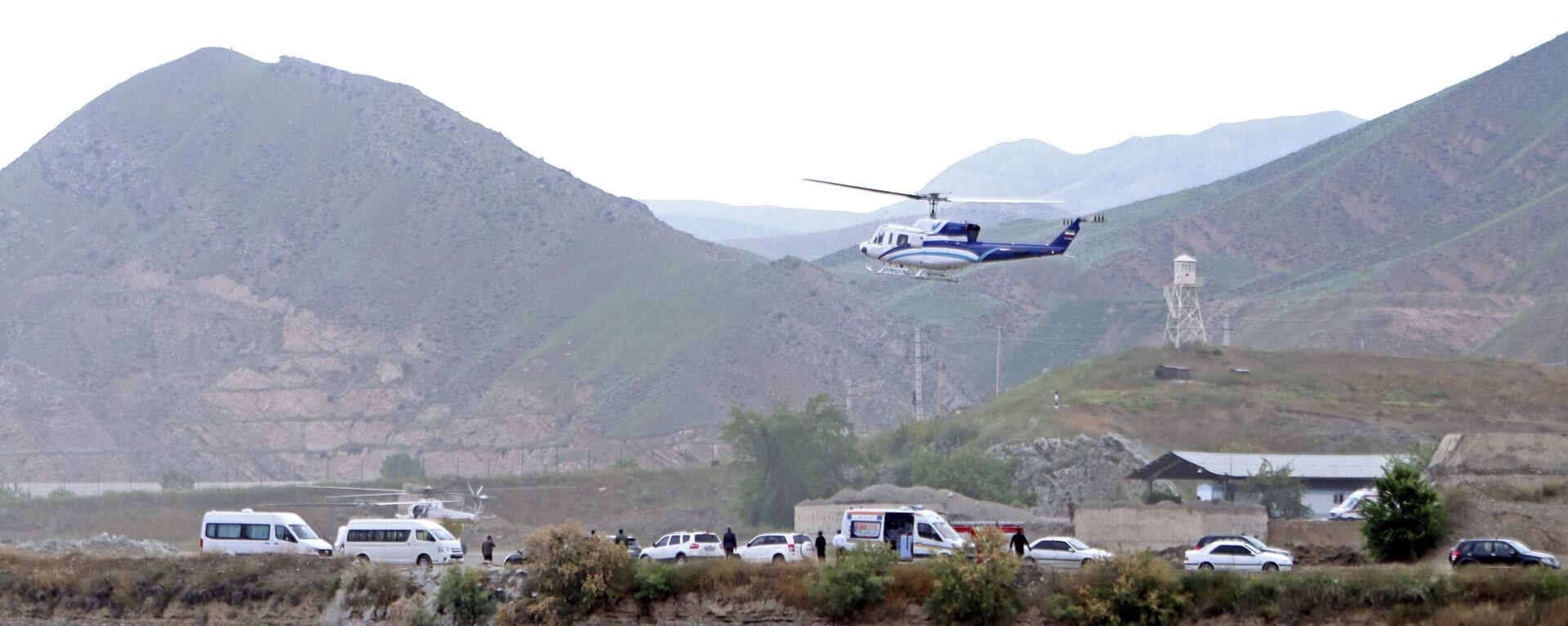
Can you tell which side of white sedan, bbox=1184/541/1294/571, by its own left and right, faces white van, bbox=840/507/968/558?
back

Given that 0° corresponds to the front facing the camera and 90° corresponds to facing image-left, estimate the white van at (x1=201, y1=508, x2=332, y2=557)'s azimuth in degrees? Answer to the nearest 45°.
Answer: approximately 270°

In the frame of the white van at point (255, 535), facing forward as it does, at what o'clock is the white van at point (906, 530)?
the white van at point (906, 530) is roughly at 1 o'clock from the white van at point (255, 535).

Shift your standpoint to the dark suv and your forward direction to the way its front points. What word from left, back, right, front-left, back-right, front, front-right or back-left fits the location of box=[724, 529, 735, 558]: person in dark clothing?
back

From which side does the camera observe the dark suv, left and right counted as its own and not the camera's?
right

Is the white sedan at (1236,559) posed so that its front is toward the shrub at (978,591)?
no

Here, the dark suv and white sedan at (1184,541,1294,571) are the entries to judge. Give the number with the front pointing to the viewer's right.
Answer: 2

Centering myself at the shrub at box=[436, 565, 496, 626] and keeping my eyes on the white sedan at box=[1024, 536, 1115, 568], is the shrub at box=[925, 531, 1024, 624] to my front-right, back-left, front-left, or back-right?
front-right

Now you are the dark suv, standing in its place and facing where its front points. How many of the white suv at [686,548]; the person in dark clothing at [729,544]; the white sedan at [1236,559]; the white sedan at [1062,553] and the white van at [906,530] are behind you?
5

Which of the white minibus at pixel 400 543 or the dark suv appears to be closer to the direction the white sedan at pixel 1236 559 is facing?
the dark suv

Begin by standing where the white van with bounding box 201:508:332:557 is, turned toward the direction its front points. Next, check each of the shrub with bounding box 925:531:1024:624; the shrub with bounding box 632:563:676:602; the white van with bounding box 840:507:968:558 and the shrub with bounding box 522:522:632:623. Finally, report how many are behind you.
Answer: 0

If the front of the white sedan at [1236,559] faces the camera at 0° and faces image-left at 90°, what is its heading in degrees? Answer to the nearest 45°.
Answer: approximately 270°

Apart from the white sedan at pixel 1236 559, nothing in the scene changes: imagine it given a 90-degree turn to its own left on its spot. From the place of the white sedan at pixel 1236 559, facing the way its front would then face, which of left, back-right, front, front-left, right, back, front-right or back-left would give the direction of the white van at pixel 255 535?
left

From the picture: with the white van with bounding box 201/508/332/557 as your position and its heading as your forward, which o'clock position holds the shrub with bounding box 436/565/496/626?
The shrub is roughly at 2 o'clock from the white van.

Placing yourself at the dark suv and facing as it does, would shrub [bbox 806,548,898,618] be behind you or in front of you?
behind

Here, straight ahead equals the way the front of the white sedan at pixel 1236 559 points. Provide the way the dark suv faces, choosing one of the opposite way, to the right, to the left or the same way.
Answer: the same way

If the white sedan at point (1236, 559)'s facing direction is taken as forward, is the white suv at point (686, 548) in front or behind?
behind
